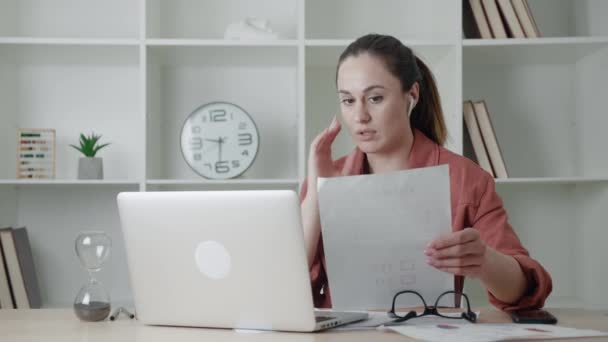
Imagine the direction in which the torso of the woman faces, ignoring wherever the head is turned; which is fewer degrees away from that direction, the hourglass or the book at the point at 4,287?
the hourglass

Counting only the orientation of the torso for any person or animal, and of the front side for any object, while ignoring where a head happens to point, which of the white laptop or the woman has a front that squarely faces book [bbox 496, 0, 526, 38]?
the white laptop

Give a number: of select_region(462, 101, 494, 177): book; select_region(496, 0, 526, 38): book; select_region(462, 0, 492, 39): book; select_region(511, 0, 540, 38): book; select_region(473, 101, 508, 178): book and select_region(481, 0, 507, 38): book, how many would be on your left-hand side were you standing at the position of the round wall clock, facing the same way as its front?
6

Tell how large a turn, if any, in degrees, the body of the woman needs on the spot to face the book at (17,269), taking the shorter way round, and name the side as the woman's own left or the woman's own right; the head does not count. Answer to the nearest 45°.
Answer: approximately 45° to the woman's own right

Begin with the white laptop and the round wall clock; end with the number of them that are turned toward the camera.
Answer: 1

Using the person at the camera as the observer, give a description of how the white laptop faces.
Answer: facing away from the viewer and to the right of the viewer

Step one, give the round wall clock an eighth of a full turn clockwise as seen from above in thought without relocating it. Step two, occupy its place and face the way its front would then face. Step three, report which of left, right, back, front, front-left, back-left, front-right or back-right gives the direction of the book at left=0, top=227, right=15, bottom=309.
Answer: front-right

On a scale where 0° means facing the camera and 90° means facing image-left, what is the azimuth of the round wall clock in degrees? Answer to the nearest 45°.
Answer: approximately 0°

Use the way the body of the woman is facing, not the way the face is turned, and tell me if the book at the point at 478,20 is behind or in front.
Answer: behind

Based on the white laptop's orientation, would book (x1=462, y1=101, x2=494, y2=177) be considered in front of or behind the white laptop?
in front

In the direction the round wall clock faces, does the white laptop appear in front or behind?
in front

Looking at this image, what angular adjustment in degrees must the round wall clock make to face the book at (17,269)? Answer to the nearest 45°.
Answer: approximately 90° to its right

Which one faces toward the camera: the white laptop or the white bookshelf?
the white bookshelf

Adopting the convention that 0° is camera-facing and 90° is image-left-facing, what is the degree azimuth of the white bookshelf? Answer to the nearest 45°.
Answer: approximately 0°

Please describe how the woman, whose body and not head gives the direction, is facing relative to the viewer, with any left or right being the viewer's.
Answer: facing the viewer and to the left of the viewer

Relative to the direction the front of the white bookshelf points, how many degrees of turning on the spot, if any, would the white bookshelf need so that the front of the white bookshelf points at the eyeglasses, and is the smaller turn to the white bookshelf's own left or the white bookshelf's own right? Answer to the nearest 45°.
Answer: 0° — it already faces it

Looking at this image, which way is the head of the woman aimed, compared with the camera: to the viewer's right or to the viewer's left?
to the viewer's left
